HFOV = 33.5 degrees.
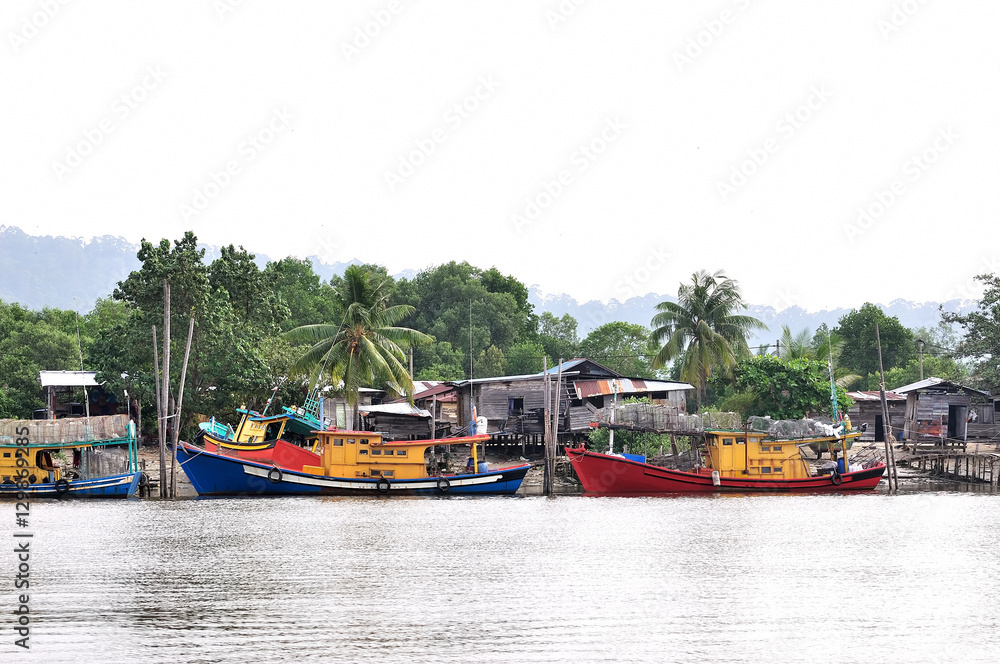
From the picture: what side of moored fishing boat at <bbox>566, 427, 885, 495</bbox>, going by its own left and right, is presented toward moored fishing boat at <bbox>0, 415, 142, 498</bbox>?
front

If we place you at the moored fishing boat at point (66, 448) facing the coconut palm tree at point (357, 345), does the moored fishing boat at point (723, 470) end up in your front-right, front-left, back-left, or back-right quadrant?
front-right

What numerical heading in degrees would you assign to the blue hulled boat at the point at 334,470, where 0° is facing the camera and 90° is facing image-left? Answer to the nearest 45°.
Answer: approximately 90°

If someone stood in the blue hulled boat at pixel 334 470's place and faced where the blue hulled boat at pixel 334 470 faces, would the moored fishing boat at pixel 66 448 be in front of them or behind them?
in front

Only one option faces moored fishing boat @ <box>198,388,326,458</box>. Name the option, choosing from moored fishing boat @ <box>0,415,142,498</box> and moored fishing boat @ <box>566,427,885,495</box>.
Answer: moored fishing boat @ <box>566,427,885,495</box>

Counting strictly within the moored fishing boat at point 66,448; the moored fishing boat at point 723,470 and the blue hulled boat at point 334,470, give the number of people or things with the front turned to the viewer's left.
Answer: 3

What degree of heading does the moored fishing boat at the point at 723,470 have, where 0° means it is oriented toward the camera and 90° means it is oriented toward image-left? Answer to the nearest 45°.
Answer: approximately 90°

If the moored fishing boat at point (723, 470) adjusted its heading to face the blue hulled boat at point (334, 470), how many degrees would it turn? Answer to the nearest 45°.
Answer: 0° — it already faces it

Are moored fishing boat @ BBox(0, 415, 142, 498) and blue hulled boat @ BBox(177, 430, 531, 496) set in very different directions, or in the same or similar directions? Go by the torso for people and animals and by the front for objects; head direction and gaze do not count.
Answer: same or similar directions

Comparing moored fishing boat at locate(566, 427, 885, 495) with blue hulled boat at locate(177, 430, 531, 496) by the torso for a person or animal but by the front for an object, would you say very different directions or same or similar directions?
same or similar directions

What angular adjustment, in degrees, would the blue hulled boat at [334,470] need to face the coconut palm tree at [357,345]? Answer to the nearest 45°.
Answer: approximately 90° to its right
